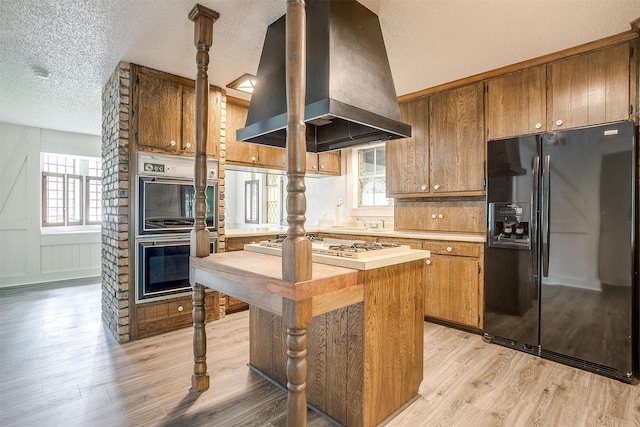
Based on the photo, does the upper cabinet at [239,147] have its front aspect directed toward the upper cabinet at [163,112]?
no

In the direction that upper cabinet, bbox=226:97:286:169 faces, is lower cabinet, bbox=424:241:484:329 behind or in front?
in front

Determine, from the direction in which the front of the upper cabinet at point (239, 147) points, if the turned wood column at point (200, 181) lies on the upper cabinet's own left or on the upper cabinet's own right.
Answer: on the upper cabinet's own right

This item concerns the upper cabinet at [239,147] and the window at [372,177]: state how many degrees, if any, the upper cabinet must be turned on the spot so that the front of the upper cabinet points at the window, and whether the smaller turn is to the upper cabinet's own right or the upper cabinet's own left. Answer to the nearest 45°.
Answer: approximately 45° to the upper cabinet's own left

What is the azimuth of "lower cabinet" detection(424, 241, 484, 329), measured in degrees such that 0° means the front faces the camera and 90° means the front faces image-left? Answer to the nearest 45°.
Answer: approximately 45°

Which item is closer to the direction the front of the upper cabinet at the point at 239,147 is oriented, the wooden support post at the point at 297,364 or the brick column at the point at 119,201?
the wooden support post

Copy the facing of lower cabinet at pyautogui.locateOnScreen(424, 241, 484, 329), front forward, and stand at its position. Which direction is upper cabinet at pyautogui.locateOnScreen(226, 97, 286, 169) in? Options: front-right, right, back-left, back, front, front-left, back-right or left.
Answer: front-right

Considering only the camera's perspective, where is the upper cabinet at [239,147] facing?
facing the viewer and to the right of the viewer

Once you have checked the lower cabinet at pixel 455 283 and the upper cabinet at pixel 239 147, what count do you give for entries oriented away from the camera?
0

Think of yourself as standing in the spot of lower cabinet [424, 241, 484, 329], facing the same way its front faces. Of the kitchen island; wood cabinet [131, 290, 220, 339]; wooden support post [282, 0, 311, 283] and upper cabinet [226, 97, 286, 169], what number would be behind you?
0

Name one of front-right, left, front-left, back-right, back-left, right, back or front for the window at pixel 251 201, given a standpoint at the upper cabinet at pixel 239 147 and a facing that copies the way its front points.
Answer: back-left
